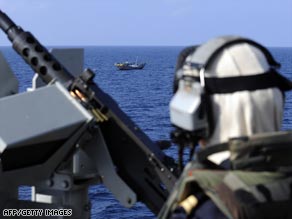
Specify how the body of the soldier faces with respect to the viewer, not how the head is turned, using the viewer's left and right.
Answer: facing away from the viewer and to the left of the viewer

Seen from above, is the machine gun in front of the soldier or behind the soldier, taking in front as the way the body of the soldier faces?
in front

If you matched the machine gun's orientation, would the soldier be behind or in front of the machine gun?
behind

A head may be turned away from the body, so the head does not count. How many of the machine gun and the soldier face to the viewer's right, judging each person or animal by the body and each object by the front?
0

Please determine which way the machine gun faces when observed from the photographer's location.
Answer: facing away from the viewer and to the left of the viewer

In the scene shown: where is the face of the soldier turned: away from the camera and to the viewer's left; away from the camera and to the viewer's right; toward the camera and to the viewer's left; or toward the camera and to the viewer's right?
away from the camera and to the viewer's left
